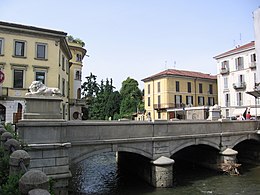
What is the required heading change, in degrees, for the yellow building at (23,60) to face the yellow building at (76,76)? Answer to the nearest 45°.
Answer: approximately 135° to its left

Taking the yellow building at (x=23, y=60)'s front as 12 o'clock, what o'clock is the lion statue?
The lion statue is roughly at 12 o'clock from the yellow building.

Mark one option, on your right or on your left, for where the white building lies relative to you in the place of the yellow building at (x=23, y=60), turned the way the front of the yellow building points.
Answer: on your left

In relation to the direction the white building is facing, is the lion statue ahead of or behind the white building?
ahead

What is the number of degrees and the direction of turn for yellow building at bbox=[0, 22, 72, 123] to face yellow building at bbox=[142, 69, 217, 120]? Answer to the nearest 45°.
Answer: approximately 135° to its left

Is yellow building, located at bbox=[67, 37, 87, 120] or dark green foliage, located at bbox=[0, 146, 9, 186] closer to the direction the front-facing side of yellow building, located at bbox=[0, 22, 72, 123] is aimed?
the dark green foliage

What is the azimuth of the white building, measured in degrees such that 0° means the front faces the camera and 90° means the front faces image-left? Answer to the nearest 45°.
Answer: approximately 45°

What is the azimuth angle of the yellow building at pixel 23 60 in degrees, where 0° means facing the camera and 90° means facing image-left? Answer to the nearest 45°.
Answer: approximately 0°

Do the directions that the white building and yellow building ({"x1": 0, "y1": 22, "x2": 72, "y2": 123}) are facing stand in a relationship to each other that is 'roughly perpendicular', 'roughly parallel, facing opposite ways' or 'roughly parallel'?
roughly perpendicular

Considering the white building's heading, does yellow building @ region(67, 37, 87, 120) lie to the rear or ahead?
ahead
